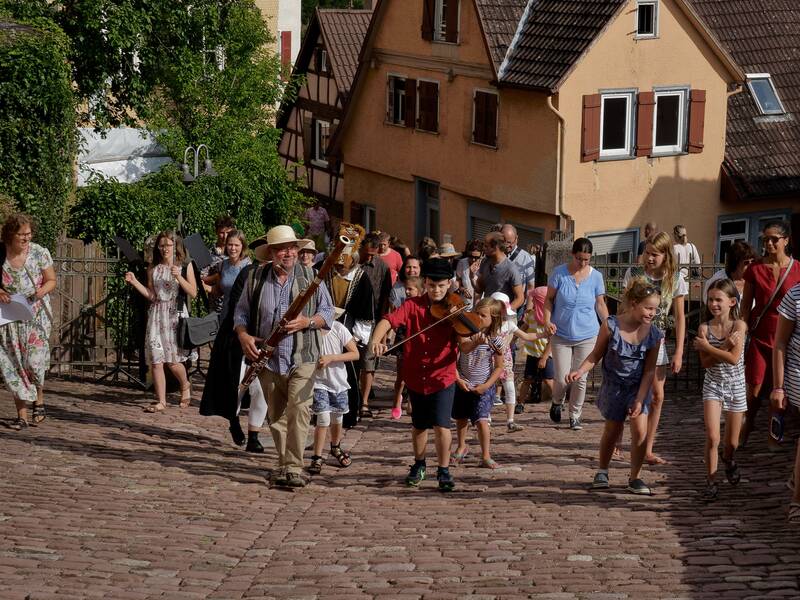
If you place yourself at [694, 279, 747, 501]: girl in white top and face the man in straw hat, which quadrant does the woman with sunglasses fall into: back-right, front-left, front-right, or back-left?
back-right

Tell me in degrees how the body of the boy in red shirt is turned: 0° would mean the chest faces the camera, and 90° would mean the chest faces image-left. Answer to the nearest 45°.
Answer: approximately 0°

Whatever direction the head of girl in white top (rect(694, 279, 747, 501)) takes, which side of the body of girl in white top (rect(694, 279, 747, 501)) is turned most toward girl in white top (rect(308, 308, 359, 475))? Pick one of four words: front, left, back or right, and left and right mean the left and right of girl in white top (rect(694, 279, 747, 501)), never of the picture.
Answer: right

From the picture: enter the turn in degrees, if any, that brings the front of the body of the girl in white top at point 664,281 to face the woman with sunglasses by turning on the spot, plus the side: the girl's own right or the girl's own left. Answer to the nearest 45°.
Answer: approximately 90° to the girl's own left

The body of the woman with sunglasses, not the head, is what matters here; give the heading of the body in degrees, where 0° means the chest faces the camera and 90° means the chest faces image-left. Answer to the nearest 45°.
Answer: approximately 0°
